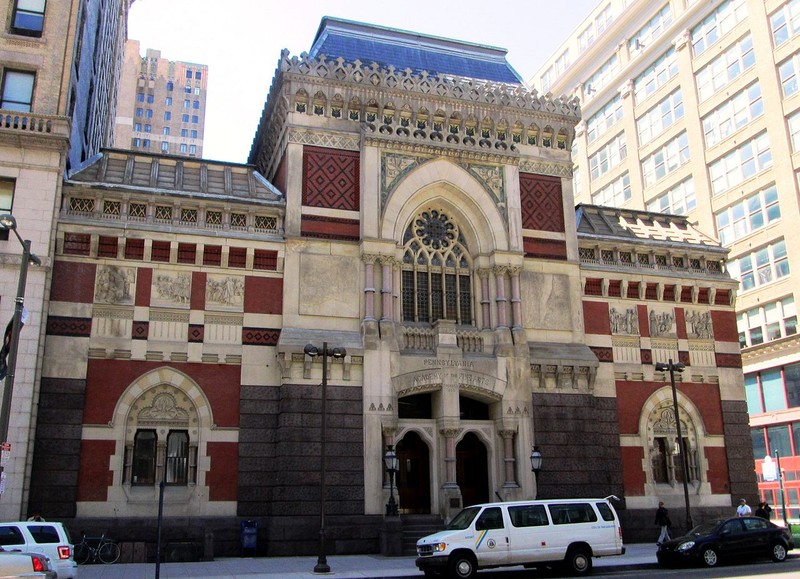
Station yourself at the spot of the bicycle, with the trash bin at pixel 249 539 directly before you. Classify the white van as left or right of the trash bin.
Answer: right

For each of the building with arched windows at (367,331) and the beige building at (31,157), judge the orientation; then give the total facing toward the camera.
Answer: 2

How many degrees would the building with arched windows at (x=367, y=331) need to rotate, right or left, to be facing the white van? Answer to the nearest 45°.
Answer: approximately 45° to its left

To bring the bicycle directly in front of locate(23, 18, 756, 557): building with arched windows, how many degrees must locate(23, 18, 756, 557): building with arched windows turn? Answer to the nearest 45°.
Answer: approximately 45° to its right

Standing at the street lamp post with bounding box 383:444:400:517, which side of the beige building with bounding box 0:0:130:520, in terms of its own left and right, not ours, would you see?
left

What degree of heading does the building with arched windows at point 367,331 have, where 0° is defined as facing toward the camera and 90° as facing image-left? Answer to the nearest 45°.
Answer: approximately 0°
